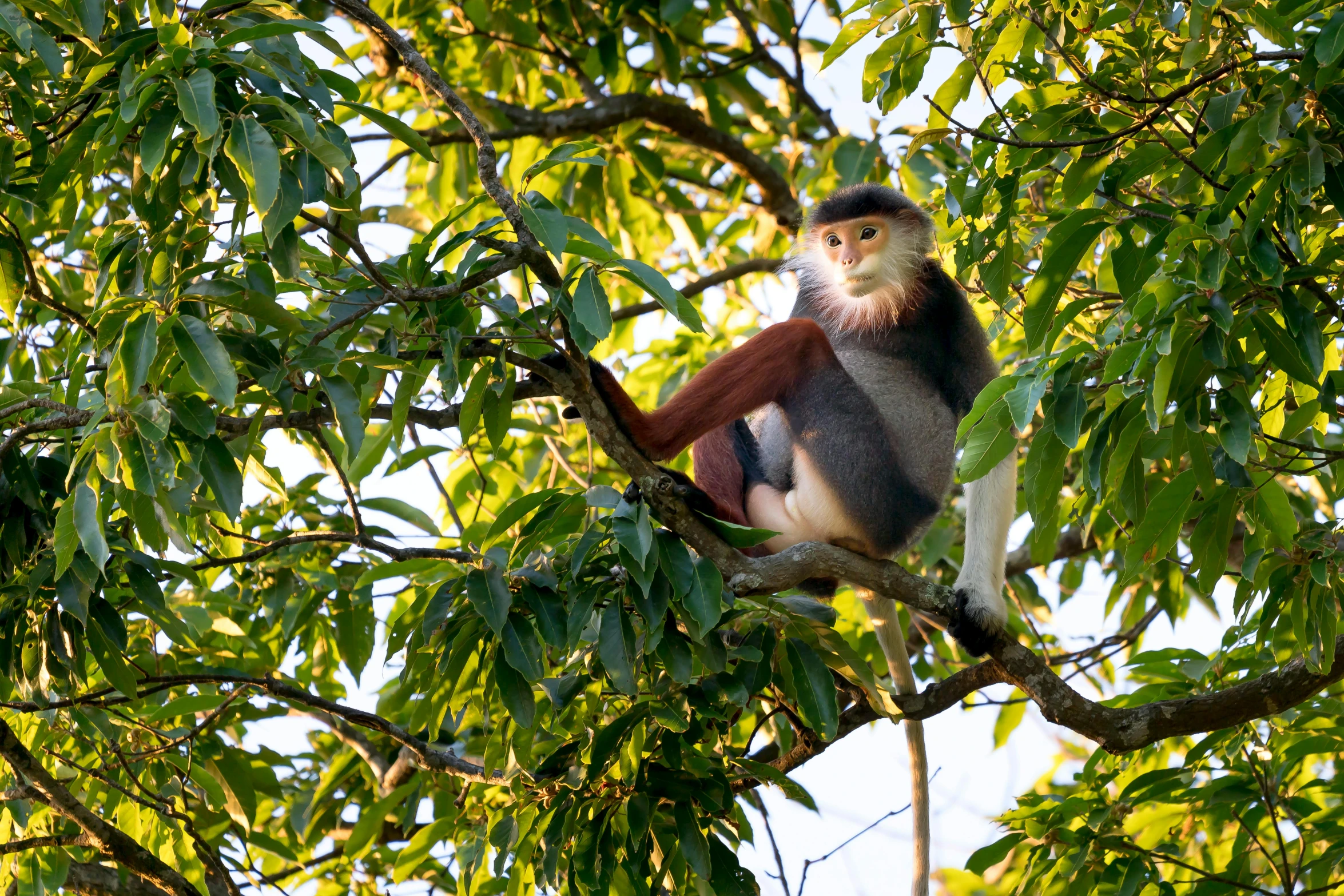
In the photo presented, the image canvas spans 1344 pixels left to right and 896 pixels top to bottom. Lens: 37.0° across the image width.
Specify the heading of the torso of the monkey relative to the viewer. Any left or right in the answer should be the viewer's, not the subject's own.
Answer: facing the viewer and to the left of the viewer
